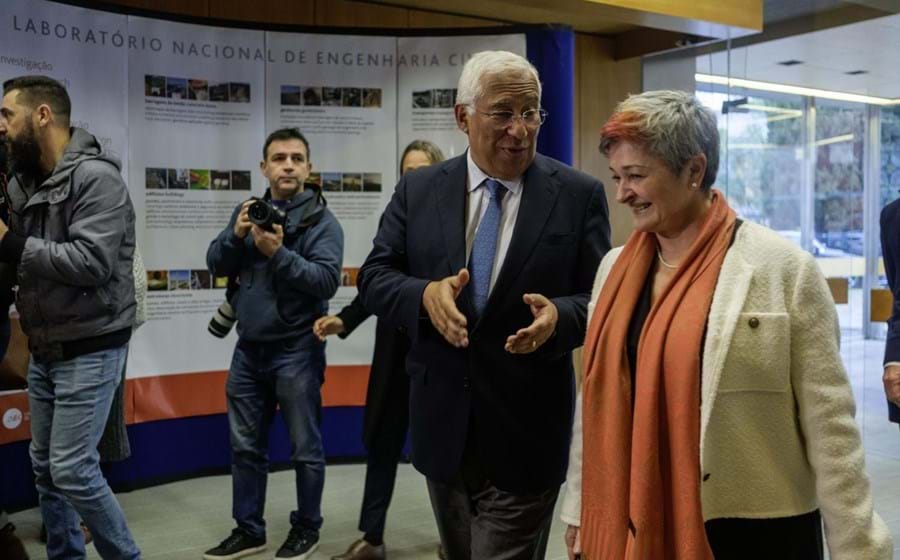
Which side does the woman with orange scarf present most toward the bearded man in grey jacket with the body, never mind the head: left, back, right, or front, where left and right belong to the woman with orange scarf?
right

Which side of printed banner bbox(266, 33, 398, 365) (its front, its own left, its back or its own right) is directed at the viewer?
front

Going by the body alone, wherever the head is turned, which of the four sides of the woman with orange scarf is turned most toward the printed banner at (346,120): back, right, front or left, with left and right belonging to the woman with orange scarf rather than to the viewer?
right

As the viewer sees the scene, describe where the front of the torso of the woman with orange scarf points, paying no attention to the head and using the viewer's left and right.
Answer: facing the viewer and to the left of the viewer

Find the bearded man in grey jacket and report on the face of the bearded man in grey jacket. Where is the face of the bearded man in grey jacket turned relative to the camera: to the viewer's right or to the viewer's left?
to the viewer's left

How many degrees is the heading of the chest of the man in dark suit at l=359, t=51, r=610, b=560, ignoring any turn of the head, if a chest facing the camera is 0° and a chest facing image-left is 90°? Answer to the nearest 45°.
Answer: approximately 0°

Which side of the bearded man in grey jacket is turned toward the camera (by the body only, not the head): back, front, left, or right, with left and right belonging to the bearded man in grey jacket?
left

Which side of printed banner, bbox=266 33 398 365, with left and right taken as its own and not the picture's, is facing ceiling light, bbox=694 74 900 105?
left

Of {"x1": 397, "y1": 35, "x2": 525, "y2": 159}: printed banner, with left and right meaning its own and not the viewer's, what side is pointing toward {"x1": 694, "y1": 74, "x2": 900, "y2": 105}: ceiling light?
left

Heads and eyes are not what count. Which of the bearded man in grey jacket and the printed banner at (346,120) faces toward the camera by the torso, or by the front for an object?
the printed banner

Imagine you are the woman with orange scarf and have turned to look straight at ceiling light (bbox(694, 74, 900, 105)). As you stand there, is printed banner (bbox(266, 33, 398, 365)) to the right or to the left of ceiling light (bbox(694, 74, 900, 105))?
left

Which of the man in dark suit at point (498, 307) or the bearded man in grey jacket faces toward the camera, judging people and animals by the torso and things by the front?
the man in dark suit
